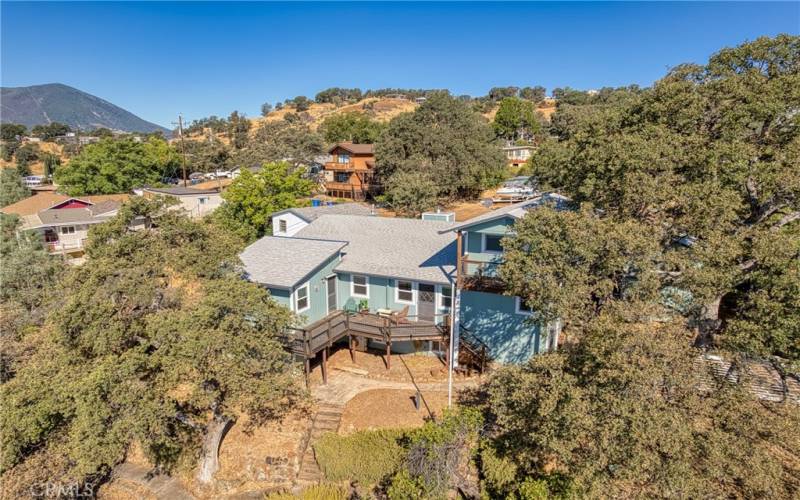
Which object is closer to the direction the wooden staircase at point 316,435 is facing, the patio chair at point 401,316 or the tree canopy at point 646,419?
the tree canopy

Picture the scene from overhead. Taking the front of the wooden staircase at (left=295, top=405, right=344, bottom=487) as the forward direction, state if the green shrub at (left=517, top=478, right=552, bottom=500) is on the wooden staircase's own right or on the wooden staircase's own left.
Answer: on the wooden staircase's own left

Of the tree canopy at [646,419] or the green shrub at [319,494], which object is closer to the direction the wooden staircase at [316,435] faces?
the green shrub

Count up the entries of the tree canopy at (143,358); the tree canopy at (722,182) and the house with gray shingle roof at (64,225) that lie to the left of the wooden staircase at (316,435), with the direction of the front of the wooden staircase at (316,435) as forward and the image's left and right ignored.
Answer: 1

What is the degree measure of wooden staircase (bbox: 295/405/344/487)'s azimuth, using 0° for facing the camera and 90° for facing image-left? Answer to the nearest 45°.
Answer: approximately 0°

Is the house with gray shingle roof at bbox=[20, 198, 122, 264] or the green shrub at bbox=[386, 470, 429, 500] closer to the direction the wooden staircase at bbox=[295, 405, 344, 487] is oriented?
the green shrub

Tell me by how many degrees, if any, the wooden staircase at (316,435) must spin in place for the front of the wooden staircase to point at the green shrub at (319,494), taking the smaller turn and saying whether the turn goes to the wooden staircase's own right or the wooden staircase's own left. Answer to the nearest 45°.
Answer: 0° — it already faces it

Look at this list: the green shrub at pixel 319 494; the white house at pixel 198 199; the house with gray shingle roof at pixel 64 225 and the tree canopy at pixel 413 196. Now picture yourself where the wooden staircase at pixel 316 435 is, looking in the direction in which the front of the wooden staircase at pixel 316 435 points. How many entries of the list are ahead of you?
1

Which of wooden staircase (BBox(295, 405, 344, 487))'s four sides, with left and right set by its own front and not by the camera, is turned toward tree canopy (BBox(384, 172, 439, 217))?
back

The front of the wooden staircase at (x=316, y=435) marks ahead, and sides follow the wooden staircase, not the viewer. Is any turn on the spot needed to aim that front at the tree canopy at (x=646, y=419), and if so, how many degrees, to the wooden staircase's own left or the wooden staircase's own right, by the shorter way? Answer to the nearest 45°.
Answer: approximately 45° to the wooden staircase's own left

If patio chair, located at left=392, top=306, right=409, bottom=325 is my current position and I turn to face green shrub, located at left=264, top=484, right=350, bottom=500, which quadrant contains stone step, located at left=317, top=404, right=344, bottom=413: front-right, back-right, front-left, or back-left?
front-right
